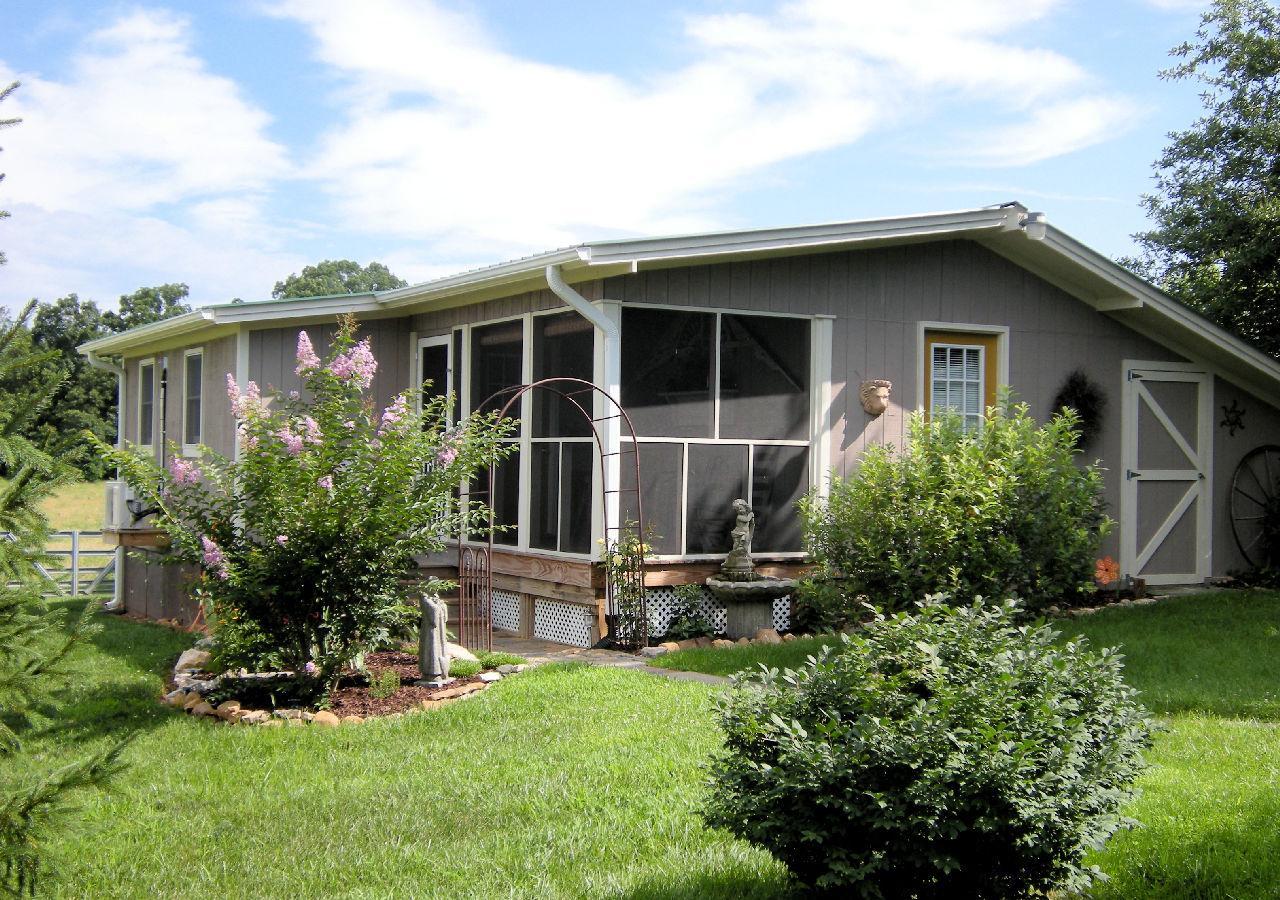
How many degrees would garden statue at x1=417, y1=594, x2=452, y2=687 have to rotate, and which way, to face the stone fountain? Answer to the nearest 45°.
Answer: approximately 90° to its left

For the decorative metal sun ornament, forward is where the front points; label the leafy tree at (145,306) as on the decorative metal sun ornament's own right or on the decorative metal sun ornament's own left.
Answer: on the decorative metal sun ornament's own right

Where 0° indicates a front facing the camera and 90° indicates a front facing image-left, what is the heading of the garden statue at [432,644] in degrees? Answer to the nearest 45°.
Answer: approximately 315°

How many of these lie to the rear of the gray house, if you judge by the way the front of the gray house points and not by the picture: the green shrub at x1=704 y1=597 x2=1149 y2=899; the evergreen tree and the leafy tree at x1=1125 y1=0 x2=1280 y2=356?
1

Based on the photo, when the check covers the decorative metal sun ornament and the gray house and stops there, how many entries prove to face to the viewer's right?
0

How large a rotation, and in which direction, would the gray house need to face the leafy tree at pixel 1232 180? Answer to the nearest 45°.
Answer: approximately 180°

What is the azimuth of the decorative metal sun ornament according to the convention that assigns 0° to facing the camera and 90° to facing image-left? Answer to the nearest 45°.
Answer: approximately 0°

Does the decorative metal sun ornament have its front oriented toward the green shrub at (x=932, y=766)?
yes

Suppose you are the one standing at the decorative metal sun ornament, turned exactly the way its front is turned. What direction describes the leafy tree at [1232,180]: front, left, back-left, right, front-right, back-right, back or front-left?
back

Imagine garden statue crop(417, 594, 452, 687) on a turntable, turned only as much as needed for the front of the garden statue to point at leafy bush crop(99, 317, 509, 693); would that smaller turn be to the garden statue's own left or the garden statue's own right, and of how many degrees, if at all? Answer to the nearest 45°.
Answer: approximately 90° to the garden statue's own right

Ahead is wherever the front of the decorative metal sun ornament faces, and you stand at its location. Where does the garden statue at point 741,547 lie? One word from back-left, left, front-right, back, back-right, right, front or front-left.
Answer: front-right
